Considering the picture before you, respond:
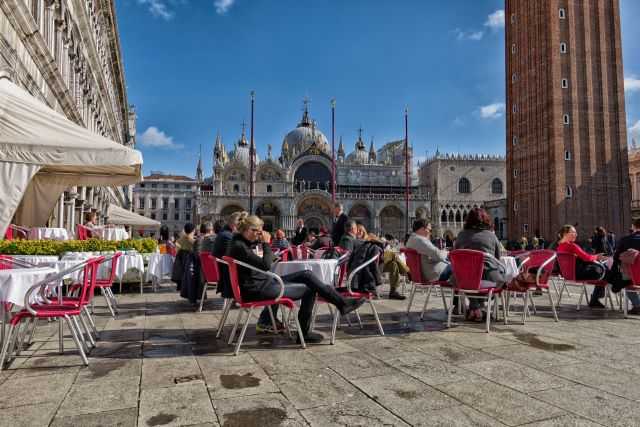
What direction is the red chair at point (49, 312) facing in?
to the viewer's left

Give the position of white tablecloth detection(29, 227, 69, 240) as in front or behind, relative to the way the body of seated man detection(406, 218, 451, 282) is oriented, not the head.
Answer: behind

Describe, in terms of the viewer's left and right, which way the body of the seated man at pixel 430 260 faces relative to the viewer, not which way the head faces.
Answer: facing to the right of the viewer

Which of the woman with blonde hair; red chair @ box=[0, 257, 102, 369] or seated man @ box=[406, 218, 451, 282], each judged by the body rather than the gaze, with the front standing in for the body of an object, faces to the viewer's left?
the red chair

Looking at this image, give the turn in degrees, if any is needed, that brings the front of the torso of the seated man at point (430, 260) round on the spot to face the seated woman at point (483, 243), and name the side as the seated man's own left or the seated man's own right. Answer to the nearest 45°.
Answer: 0° — they already face them

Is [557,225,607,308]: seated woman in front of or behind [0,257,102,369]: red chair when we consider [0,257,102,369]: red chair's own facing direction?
behind

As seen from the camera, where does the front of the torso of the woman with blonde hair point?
to the viewer's right

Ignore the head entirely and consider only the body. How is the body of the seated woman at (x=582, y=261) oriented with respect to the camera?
to the viewer's right

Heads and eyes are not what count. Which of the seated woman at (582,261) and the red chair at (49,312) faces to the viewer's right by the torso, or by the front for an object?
the seated woman

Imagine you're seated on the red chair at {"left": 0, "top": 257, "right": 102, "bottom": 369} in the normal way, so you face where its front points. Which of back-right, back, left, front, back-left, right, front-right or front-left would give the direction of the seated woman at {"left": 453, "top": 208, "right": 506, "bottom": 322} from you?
back
